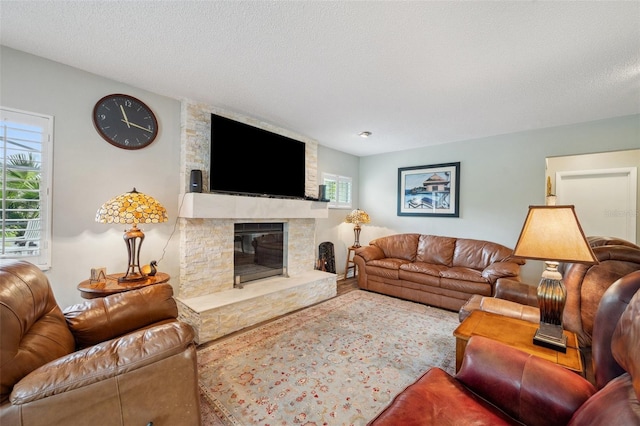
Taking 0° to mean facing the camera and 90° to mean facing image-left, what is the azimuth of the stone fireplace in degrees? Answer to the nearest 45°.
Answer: approximately 315°

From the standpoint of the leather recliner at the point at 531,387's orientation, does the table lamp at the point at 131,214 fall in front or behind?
in front

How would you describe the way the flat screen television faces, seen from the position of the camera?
facing the viewer and to the right of the viewer

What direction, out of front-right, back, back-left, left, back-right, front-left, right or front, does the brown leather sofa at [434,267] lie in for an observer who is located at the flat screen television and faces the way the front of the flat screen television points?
front-left

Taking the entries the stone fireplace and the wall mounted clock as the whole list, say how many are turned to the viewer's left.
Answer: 0

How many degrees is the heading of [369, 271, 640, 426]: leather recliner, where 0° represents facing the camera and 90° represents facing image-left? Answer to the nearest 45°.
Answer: approximately 90°

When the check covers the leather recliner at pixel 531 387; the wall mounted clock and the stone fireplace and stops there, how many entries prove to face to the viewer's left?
1

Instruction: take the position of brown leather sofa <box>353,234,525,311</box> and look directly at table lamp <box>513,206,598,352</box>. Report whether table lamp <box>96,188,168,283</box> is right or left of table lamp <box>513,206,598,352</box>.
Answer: right

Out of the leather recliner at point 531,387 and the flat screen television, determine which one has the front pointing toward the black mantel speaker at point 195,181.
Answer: the leather recliner

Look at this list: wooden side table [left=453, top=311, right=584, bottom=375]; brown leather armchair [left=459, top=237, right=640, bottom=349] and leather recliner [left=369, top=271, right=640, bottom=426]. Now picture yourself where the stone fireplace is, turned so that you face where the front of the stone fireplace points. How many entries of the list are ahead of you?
3

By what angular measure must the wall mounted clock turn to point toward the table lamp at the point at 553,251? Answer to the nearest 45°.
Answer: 0° — it already faces it

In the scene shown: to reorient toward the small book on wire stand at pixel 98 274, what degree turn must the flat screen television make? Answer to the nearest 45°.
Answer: approximately 90° to its right

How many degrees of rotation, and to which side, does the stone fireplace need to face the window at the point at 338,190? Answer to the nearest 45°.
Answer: approximately 90° to its left

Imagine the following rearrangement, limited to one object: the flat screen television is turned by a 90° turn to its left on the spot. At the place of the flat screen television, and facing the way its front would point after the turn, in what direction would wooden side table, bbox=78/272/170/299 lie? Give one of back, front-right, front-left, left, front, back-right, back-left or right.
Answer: back
